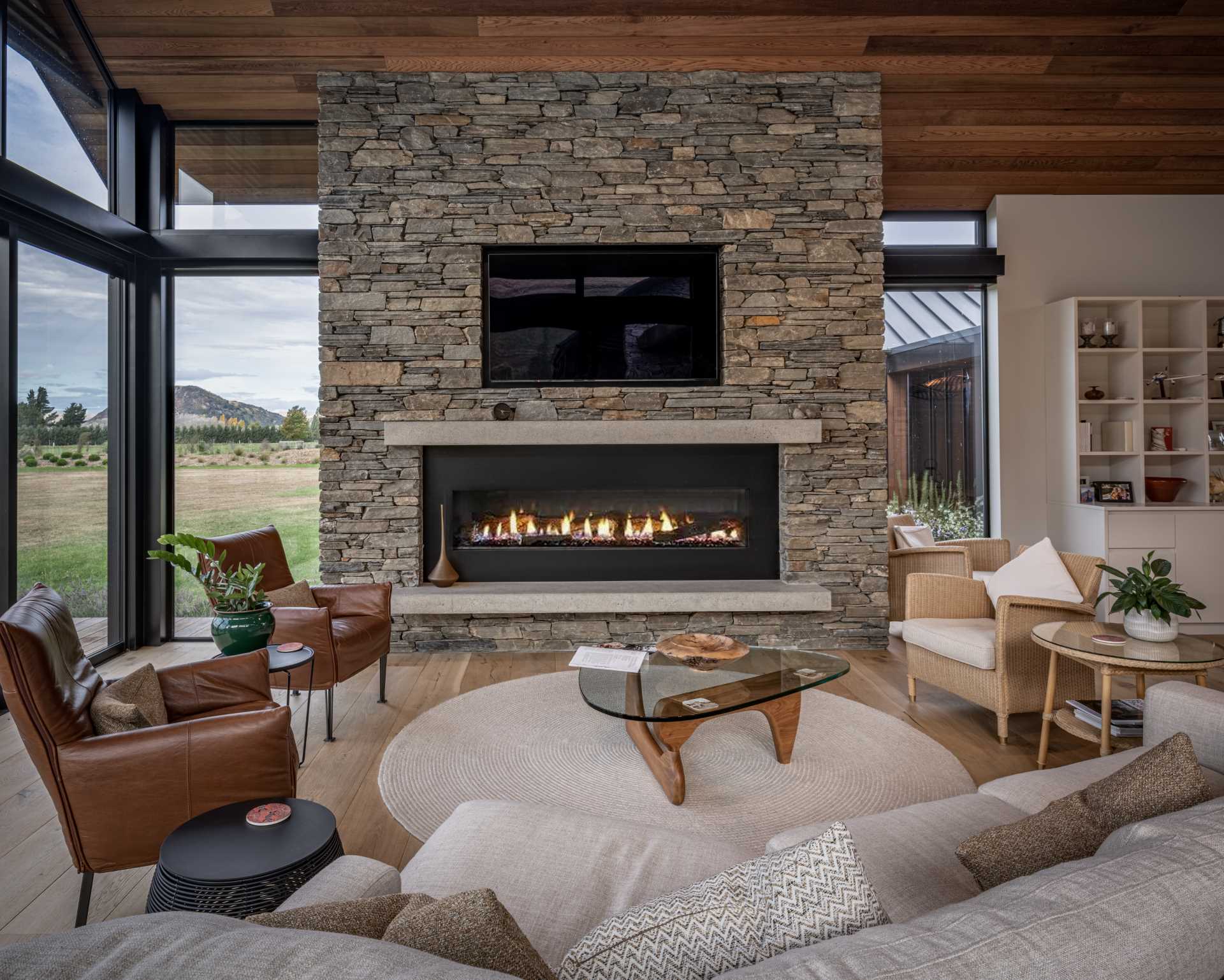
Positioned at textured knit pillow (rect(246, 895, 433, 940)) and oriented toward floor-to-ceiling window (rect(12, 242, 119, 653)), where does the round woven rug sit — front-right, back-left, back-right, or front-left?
front-right

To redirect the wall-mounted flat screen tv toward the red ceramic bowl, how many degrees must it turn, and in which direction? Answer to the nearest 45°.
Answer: approximately 90° to its left

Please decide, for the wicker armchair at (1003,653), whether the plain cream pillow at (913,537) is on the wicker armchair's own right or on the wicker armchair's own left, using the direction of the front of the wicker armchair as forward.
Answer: on the wicker armchair's own right

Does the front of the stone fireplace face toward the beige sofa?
yes

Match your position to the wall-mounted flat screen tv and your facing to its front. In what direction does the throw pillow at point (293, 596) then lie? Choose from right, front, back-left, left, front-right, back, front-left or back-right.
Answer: front-right

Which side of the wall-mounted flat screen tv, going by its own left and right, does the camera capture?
front

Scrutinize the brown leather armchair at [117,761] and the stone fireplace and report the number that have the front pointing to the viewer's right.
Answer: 1

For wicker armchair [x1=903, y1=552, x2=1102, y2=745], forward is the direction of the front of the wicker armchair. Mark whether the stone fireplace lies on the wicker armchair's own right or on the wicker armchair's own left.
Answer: on the wicker armchair's own right

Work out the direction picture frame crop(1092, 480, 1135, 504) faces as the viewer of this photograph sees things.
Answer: facing the viewer

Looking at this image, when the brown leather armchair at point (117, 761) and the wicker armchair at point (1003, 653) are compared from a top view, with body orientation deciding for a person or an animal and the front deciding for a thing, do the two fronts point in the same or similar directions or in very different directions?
very different directions

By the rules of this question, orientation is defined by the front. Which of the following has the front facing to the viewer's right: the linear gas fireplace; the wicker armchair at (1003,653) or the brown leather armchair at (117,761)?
the brown leather armchair

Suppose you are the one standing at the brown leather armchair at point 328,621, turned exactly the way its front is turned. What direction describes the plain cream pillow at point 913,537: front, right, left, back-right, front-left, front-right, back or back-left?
front-left

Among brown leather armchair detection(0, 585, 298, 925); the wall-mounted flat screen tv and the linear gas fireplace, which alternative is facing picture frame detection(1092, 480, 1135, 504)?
the brown leather armchair

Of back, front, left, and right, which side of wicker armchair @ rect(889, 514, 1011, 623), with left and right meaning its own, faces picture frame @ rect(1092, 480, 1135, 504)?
front

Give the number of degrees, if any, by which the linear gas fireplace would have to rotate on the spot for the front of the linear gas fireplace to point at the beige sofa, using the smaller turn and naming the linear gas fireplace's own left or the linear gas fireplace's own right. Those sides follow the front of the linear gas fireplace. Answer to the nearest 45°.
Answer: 0° — it already faces it

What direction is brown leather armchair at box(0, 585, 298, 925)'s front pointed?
to the viewer's right

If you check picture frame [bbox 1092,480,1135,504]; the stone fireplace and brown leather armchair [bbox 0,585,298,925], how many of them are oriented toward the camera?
2

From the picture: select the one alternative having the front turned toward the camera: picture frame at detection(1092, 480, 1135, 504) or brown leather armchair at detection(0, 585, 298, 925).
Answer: the picture frame

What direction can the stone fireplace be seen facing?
toward the camera

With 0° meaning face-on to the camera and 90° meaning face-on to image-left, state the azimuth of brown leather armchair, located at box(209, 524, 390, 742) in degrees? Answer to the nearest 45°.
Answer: approximately 315°

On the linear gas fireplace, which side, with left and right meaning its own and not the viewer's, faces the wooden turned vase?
right

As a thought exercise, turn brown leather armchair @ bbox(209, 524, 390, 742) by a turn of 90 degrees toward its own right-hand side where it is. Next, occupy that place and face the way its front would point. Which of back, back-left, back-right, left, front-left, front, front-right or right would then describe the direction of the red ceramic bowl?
back-left
